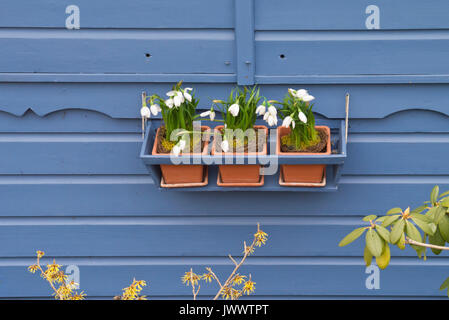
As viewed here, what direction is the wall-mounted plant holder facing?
toward the camera
